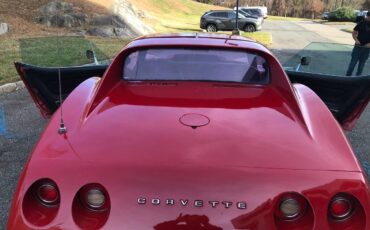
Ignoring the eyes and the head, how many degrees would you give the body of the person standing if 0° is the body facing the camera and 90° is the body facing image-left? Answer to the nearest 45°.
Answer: approximately 0°

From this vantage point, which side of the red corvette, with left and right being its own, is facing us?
back

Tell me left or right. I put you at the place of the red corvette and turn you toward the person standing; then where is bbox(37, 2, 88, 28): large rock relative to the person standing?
left

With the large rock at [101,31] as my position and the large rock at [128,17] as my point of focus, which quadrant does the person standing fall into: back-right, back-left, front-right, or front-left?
back-right

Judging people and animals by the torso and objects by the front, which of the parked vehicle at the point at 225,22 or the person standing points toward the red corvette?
the person standing

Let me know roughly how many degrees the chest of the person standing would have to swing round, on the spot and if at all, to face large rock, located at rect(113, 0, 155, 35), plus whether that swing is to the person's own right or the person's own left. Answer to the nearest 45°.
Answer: approximately 135° to the person's own right

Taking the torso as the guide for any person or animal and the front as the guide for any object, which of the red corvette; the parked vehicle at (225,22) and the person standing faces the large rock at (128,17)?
the red corvette

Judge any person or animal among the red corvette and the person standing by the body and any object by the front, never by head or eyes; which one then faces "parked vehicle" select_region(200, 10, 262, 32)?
the red corvette
